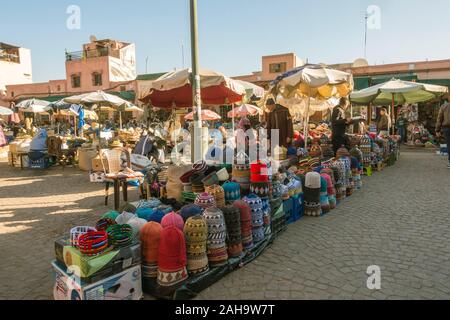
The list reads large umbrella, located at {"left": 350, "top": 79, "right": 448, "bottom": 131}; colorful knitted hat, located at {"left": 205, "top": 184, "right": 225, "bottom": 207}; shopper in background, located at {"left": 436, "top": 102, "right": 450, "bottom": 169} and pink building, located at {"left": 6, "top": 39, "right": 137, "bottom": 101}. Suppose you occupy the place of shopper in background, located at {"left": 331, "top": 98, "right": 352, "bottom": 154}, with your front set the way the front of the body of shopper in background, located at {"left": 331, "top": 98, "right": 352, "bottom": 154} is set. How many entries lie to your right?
1
